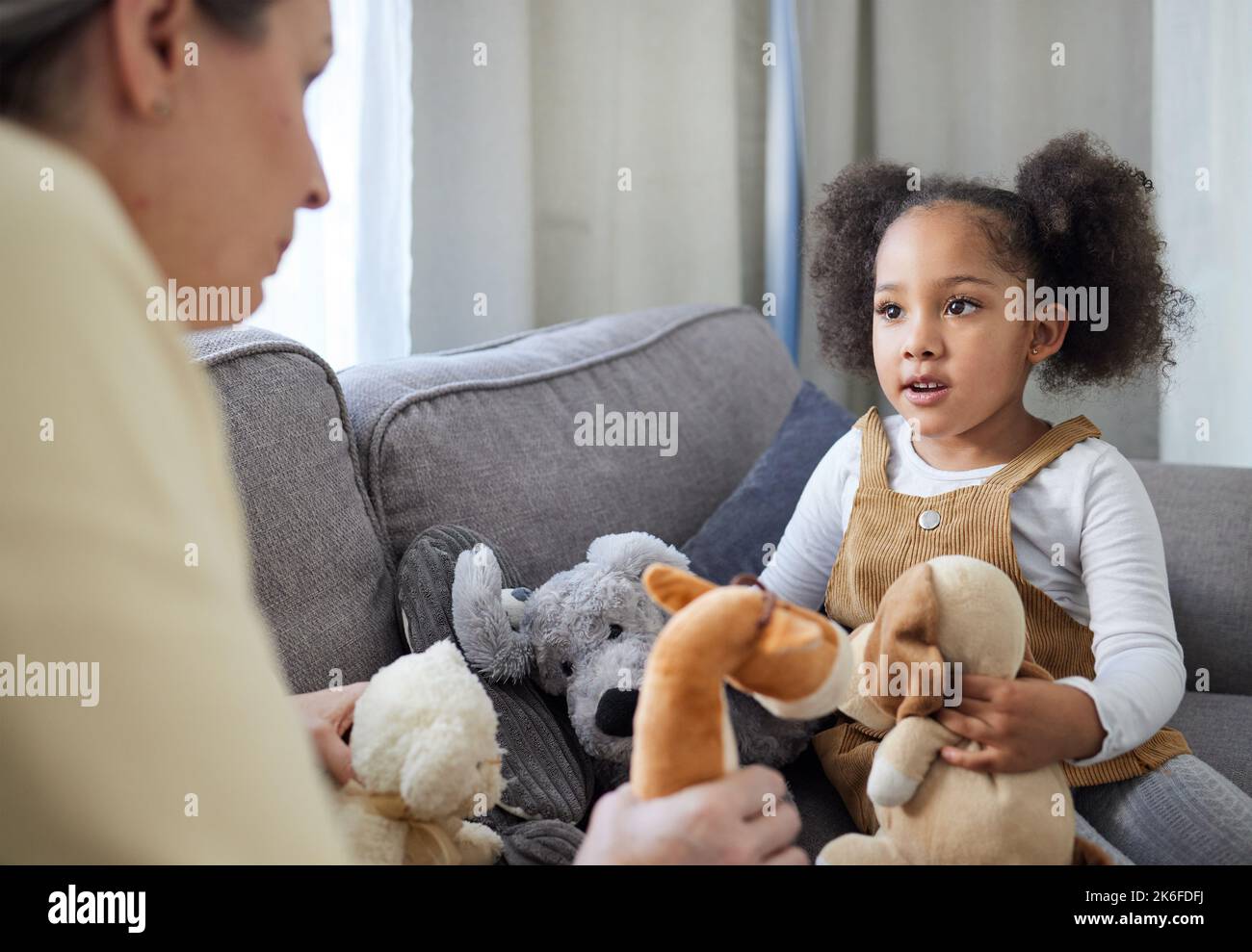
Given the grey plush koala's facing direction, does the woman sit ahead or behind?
ahead

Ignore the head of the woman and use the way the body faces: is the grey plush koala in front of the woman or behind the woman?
in front

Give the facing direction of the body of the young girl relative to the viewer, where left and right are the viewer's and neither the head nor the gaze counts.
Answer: facing the viewer and to the left of the viewer

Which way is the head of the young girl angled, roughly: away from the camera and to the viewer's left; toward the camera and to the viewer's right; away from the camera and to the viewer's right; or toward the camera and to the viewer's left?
toward the camera and to the viewer's left

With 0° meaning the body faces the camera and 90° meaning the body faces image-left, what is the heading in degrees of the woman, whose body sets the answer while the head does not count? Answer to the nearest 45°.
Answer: approximately 225°

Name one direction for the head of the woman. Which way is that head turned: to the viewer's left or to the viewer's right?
to the viewer's right

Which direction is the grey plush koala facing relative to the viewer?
toward the camera
